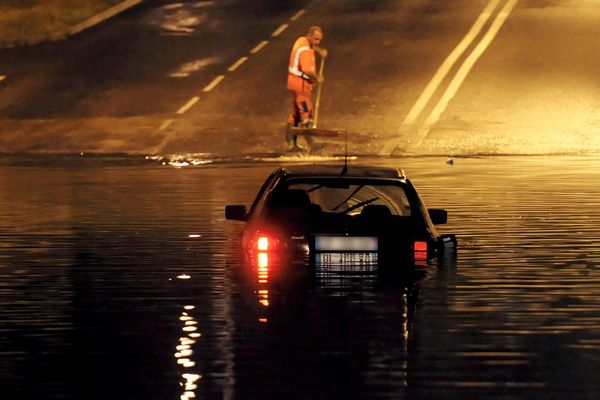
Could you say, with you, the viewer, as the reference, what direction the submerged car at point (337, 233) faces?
facing away from the viewer
